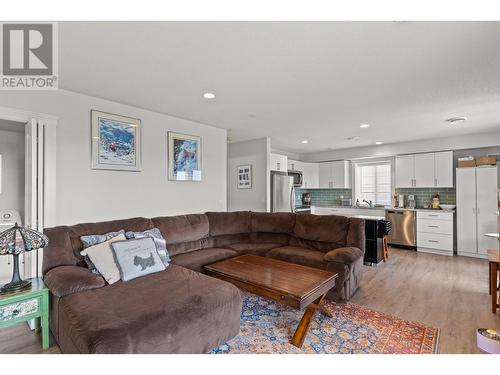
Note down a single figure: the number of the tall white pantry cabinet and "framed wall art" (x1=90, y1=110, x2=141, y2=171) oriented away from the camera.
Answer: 0

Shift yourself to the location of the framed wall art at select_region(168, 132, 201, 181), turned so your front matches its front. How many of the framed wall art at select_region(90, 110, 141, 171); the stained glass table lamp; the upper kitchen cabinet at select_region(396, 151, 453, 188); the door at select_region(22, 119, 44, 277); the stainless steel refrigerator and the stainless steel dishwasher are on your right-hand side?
3

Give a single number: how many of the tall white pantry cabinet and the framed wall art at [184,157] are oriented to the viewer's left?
0

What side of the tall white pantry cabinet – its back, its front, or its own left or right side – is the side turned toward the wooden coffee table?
front

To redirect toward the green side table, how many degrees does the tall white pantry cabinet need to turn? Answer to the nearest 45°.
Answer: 0° — it already faces it

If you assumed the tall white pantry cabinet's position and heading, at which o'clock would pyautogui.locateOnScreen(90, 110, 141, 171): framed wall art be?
The framed wall art is roughly at 1 o'clock from the tall white pantry cabinet.

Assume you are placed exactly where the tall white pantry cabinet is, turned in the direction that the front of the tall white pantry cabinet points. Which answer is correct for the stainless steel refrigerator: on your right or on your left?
on your right

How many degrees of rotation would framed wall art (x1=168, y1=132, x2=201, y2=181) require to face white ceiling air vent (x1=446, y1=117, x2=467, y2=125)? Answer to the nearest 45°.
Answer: approximately 45° to its left

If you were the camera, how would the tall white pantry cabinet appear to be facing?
facing the viewer
